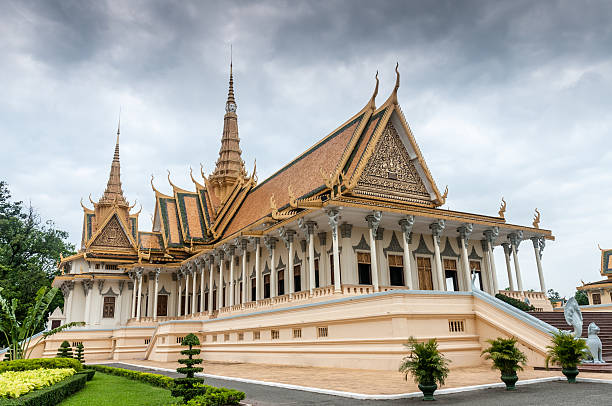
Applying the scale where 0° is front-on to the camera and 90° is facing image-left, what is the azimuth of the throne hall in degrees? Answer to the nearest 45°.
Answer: approximately 315°

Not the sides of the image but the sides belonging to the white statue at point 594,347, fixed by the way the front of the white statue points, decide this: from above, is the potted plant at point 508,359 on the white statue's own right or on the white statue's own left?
on the white statue's own right

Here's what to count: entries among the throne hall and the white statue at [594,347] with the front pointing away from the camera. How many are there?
0

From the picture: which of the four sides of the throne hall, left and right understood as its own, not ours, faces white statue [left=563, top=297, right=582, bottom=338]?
front

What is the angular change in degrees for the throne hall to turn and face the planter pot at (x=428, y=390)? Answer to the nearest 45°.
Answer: approximately 45° to its right

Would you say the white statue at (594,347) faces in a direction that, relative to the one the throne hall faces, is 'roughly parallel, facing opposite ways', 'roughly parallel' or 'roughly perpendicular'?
roughly parallel

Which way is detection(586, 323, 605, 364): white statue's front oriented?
to the viewer's right

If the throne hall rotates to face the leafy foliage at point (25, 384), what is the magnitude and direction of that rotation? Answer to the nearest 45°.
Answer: approximately 90° to its right
